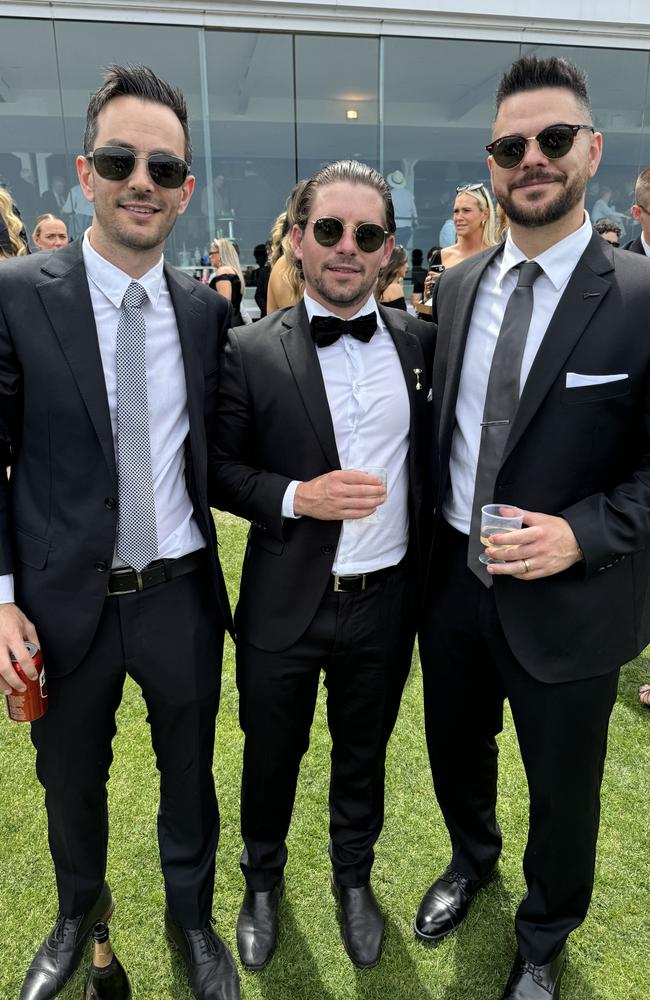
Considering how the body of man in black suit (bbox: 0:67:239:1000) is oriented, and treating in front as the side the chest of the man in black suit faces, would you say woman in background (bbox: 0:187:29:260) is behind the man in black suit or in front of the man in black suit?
behind

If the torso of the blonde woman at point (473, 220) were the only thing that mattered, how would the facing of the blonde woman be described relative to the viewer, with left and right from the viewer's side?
facing the viewer and to the left of the viewer

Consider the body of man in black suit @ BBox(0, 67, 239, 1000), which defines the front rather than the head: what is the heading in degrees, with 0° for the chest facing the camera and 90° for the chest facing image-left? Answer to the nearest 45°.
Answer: approximately 0°

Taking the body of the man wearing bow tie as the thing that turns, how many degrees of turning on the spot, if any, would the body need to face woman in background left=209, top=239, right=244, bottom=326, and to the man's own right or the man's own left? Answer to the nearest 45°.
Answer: approximately 180°

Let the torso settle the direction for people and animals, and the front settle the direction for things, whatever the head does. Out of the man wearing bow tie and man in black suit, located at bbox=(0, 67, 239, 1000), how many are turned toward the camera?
2

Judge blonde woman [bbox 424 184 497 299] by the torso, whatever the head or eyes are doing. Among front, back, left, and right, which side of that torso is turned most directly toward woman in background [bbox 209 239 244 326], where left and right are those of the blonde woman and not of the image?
right

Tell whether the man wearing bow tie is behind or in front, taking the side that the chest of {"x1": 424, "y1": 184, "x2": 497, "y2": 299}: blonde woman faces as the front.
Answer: in front

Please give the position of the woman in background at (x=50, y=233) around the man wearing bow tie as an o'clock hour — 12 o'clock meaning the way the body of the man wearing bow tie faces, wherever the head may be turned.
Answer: The woman in background is roughly at 5 o'clock from the man wearing bow tie.

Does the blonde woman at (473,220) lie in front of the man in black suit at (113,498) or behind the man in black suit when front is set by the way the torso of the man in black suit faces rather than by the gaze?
behind
